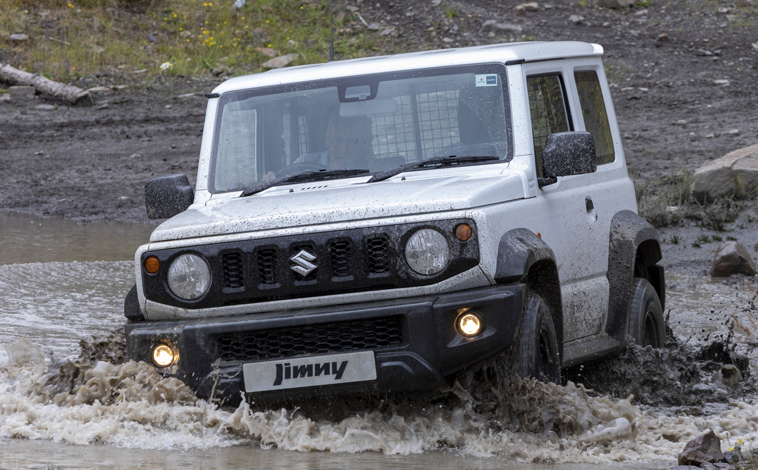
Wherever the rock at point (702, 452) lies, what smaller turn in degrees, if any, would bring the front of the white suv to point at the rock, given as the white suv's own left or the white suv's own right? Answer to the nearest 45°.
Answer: approximately 90° to the white suv's own left

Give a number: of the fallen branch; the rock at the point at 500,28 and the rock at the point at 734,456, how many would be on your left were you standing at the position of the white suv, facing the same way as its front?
1

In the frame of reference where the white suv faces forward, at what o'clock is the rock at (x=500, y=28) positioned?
The rock is roughly at 5 o'clock from the white suv.

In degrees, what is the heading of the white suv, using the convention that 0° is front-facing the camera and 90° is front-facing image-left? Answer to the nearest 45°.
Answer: approximately 45°

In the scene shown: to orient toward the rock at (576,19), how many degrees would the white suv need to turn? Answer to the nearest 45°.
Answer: approximately 135° to its right

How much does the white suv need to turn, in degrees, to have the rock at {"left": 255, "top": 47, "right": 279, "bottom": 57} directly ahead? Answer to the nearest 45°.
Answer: approximately 135° to its right

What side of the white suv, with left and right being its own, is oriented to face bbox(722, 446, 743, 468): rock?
left

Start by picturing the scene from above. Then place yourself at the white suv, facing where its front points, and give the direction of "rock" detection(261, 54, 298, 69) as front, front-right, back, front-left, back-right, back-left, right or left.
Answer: back-right

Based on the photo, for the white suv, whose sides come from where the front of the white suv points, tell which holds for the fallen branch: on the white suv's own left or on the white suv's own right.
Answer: on the white suv's own right

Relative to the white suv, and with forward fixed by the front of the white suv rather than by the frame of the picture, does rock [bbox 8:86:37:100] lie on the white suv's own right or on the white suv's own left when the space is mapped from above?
on the white suv's own right

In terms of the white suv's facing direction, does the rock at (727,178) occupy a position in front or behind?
behind

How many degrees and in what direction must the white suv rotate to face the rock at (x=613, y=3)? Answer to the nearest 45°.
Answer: approximately 135° to its right
